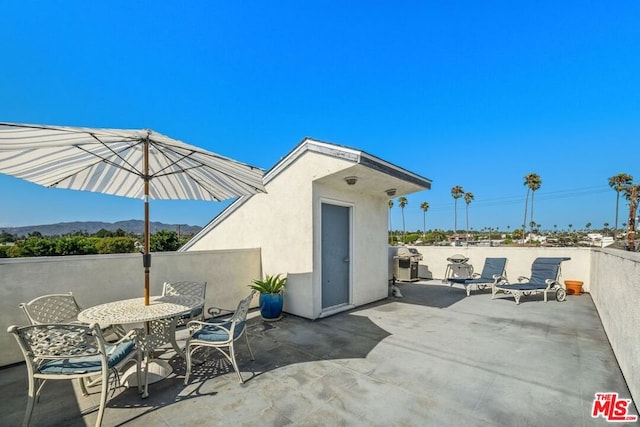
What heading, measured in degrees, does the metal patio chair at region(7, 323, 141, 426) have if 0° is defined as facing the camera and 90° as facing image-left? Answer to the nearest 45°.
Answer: approximately 225°

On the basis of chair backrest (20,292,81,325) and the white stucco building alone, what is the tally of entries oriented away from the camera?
0

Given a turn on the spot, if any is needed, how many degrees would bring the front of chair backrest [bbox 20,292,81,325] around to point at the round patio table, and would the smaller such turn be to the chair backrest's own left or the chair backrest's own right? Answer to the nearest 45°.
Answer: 0° — it already faces it

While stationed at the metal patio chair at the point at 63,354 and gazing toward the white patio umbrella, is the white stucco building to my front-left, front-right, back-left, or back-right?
front-right

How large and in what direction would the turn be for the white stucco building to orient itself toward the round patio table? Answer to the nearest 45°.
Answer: approximately 90° to its right

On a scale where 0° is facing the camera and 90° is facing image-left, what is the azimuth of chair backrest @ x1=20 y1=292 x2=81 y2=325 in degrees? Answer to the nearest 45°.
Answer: approximately 315°

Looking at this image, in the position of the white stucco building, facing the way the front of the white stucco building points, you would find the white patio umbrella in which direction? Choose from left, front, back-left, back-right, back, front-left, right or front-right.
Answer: right

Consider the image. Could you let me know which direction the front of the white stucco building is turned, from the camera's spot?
facing the viewer and to the right of the viewer

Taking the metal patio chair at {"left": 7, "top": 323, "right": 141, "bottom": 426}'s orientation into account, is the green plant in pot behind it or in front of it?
in front

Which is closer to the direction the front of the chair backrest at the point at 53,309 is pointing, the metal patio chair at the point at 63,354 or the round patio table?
the round patio table

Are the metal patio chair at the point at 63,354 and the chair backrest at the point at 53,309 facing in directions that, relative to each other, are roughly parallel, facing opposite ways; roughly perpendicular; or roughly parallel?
roughly perpendicular
